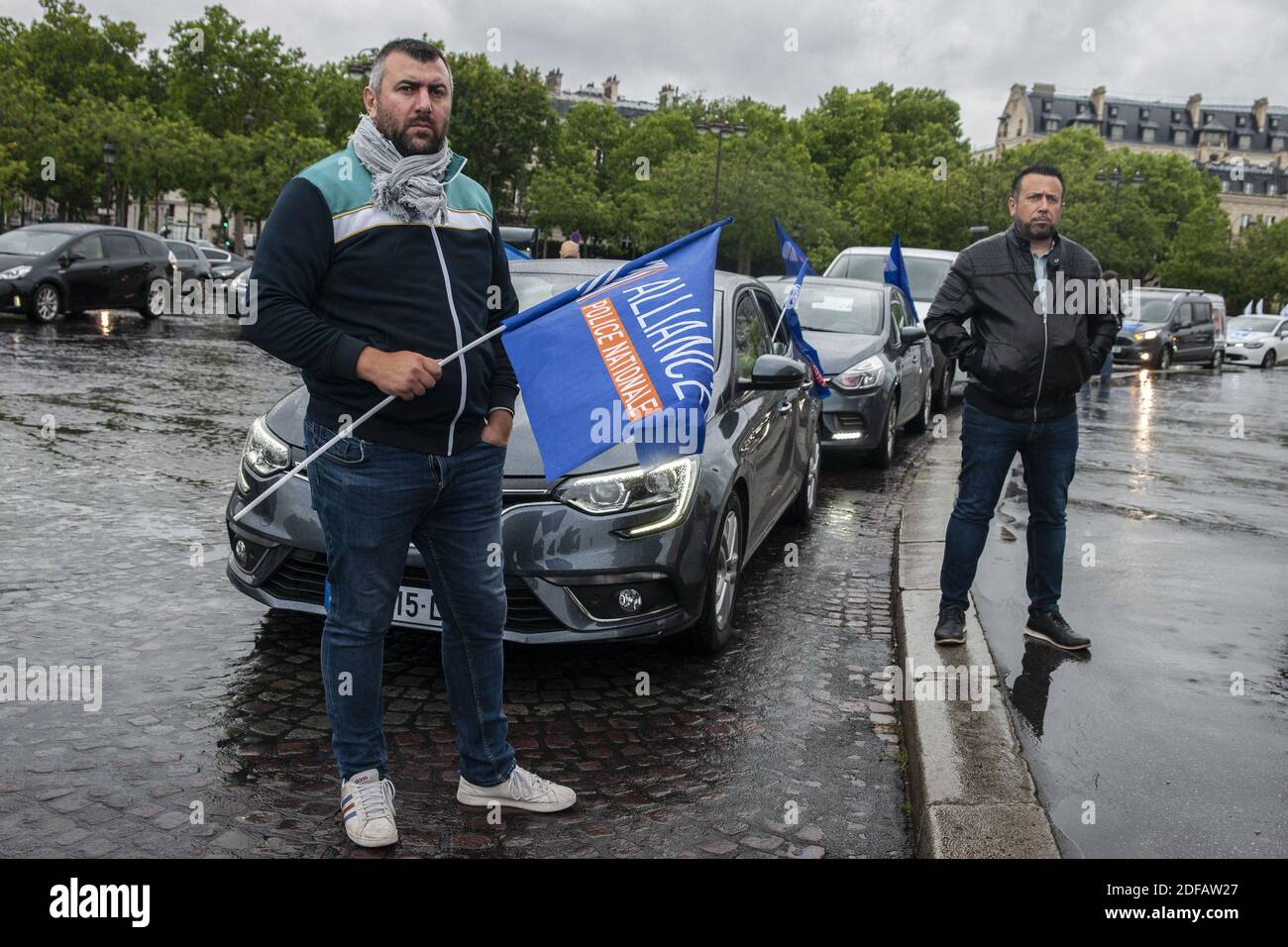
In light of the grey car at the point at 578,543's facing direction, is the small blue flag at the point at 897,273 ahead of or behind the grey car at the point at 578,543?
behind

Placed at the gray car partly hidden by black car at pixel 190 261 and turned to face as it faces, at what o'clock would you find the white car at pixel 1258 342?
The white car is roughly at 6 o'clock from the gray car partly hidden by black car.

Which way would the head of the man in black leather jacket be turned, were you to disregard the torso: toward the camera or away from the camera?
toward the camera

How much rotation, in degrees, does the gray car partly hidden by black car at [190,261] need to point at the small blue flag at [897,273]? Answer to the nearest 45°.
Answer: approximately 90° to its left

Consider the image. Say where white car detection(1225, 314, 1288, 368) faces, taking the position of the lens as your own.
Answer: facing the viewer and to the left of the viewer

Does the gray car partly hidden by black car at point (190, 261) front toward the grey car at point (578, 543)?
no

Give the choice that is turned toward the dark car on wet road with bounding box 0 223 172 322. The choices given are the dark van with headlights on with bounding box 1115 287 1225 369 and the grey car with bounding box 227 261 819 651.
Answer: the dark van with headlights on with bounding box 1115 287 1225 369

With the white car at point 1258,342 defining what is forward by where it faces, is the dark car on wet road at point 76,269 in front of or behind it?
in front

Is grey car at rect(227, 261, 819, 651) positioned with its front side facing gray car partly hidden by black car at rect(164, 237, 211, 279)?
no

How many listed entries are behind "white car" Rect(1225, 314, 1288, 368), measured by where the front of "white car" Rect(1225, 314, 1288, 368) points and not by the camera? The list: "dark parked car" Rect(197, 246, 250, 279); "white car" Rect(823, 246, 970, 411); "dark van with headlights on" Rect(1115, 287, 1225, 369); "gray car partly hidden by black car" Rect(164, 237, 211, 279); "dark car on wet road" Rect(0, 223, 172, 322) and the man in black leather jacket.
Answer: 0

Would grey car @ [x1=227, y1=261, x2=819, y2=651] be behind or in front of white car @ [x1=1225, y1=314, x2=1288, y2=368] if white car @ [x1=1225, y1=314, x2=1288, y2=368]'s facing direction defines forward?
in front

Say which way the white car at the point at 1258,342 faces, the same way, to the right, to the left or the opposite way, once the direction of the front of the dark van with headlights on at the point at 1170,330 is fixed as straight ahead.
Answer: the same way

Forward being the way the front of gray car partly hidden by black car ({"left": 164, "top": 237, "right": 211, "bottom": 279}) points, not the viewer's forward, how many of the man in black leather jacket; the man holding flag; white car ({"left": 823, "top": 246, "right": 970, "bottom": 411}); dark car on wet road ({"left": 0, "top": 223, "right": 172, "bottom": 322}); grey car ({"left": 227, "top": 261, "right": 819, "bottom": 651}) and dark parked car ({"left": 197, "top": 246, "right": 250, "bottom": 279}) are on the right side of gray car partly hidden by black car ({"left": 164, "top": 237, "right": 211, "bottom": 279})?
1

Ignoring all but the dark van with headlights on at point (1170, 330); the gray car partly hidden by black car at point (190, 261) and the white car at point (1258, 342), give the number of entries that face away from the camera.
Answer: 0

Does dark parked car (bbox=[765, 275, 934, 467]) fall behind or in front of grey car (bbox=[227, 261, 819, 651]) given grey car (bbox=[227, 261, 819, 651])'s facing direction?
behind

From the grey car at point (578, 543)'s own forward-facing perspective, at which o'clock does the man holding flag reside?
The man holding flag is roughly at 11 o'clock from the grey car.
